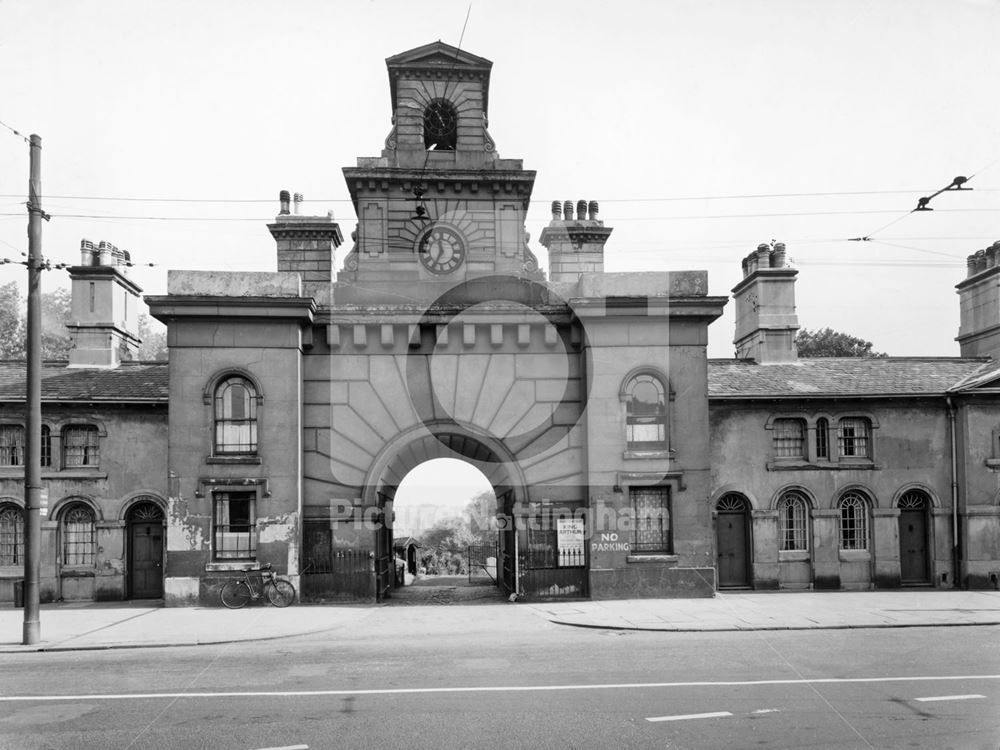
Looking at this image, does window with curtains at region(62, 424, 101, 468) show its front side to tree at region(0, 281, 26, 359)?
no

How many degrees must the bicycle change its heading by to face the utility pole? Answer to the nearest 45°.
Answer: approximately 135° to its right

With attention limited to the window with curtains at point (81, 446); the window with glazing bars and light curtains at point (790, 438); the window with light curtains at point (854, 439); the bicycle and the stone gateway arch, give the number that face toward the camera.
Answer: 4

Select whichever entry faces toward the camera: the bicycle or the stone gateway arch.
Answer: the stone gateway arch

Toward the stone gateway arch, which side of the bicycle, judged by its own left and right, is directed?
front

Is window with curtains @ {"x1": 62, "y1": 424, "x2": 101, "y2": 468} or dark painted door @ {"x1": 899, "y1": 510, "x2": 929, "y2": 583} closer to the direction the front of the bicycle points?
the dark painted door

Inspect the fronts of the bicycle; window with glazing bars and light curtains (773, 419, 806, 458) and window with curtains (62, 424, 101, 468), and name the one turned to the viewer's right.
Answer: the bicycle

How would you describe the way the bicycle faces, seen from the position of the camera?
facing to the right of the viewer

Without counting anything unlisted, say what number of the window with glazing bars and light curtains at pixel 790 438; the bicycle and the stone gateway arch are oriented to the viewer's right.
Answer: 1

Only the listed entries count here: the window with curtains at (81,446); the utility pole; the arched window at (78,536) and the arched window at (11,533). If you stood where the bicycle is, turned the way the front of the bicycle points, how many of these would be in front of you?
0

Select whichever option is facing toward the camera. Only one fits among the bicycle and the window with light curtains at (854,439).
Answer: the window with light curtains

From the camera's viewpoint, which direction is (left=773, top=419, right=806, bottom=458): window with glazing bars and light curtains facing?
toward the camera

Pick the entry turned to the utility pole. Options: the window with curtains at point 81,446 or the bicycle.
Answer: the window with curtains

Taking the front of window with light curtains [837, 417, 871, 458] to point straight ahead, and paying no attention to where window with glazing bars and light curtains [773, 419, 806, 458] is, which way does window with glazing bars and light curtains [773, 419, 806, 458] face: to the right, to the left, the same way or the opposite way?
the same way

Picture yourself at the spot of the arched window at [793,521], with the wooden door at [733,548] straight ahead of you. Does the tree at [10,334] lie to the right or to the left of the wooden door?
right

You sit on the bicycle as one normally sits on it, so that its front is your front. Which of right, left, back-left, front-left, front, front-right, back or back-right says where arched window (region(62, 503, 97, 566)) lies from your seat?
back-left

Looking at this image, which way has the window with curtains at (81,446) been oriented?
toward the camera

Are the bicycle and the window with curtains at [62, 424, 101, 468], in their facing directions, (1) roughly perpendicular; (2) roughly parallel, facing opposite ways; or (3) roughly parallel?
roughly perpendicular
